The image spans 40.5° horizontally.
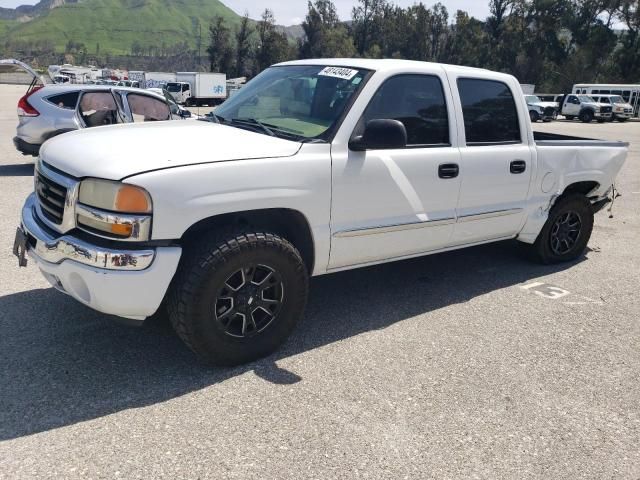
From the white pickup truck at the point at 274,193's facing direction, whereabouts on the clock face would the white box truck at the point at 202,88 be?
The white box truck is roughly at 4 o'clock from the white pickup truck.

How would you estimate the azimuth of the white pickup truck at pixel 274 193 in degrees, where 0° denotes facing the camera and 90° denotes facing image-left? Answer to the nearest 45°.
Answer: approximately 45°
